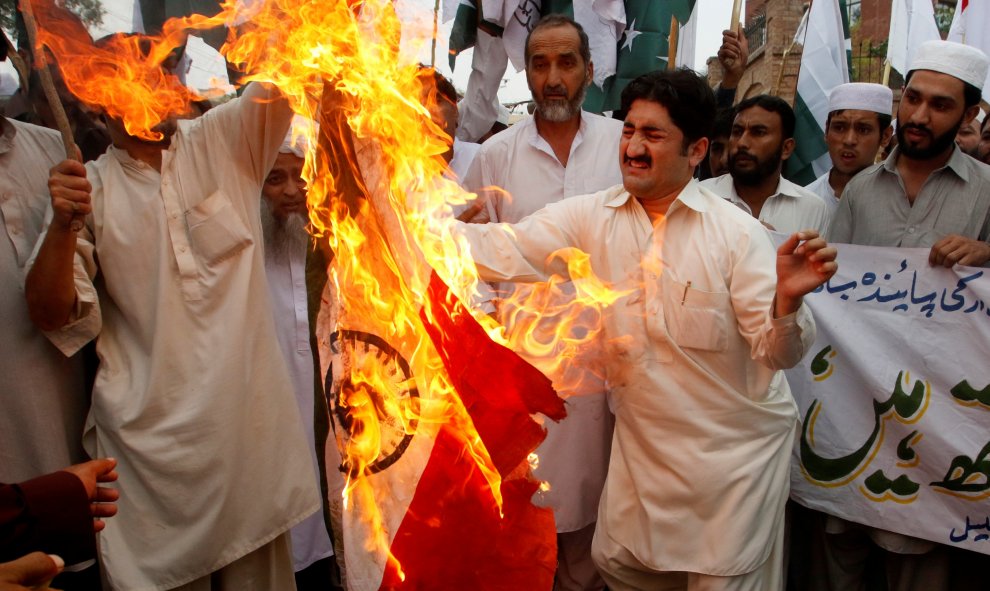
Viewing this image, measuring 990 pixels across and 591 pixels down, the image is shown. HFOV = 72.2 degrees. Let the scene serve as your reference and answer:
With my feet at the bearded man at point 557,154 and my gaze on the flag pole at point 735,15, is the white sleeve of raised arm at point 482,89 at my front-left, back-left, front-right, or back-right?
front-left

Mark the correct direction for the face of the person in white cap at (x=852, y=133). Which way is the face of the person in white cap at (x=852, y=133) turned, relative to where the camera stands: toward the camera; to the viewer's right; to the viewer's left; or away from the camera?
toward the camera

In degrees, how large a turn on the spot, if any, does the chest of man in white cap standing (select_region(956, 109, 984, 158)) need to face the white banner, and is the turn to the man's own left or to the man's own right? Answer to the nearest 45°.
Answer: approximately 45° to the man's own left

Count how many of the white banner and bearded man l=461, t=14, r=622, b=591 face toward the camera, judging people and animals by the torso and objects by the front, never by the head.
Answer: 2

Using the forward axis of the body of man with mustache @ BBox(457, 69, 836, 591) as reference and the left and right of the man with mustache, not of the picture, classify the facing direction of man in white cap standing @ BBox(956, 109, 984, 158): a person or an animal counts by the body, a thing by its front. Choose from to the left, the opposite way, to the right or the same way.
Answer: the same way

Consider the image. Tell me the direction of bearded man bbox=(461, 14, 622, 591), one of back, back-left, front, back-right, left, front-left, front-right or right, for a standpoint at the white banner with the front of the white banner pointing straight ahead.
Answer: right

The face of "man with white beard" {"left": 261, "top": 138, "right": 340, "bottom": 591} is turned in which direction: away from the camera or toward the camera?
toward the camera

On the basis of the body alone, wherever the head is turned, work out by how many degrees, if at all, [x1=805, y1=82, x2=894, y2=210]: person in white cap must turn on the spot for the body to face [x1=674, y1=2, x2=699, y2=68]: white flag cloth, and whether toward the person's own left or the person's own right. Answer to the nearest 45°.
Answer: approximately 90° to the person's own right

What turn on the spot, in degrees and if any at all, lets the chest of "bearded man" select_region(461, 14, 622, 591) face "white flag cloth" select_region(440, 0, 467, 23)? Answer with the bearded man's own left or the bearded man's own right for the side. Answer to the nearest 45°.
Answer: approximately 135° to the bearded man's own right

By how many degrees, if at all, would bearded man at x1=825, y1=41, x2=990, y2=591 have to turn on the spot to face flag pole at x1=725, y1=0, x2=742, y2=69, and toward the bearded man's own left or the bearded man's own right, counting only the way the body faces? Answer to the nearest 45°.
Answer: approximately 90° to the bearded man's own right

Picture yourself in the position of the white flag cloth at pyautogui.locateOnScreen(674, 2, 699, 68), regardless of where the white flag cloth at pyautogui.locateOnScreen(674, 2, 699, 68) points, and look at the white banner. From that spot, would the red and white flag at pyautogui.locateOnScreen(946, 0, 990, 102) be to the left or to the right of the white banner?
left

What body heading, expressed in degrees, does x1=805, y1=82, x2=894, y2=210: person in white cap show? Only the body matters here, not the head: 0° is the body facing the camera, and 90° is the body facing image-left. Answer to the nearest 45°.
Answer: approximately 45°

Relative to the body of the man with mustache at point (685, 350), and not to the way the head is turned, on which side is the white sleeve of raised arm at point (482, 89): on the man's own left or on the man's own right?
on the man's own right

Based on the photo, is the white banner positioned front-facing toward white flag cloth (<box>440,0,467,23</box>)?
no

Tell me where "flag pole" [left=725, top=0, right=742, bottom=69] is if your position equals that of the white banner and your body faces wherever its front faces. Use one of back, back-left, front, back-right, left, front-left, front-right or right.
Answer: back-right

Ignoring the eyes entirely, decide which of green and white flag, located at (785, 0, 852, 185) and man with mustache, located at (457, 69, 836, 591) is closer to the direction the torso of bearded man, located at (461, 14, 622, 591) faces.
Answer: the man with mustache

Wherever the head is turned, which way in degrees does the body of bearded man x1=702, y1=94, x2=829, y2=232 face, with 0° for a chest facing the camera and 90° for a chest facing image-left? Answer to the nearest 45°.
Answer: approximately 45°
